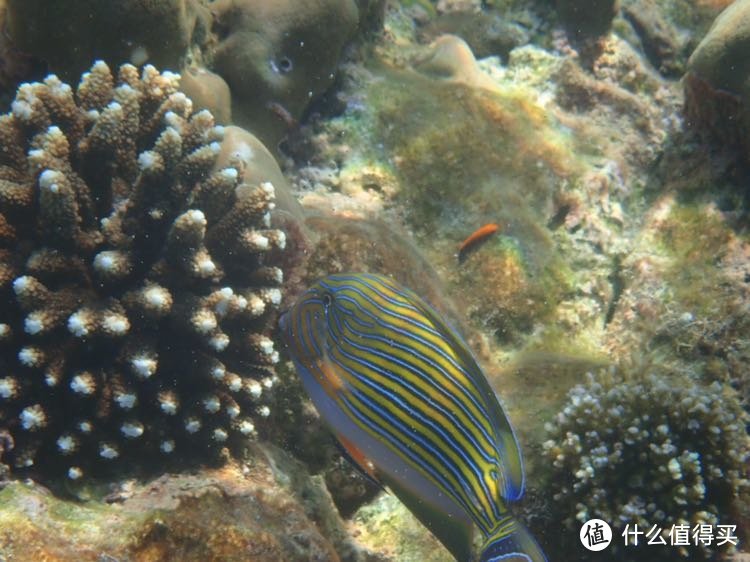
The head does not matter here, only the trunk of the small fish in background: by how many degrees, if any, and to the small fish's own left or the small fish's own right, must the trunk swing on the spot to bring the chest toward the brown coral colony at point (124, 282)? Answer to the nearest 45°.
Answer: approximately 135° to the small fish's own right

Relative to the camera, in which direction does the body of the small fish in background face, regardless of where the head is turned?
to the viewer's right

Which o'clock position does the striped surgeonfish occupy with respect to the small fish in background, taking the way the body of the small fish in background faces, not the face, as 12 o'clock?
The striped surgeonfish is roughly at 3 o'clock from the small fish in background.

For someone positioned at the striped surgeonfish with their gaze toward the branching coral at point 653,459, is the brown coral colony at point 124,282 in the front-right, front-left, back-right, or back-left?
back-left
